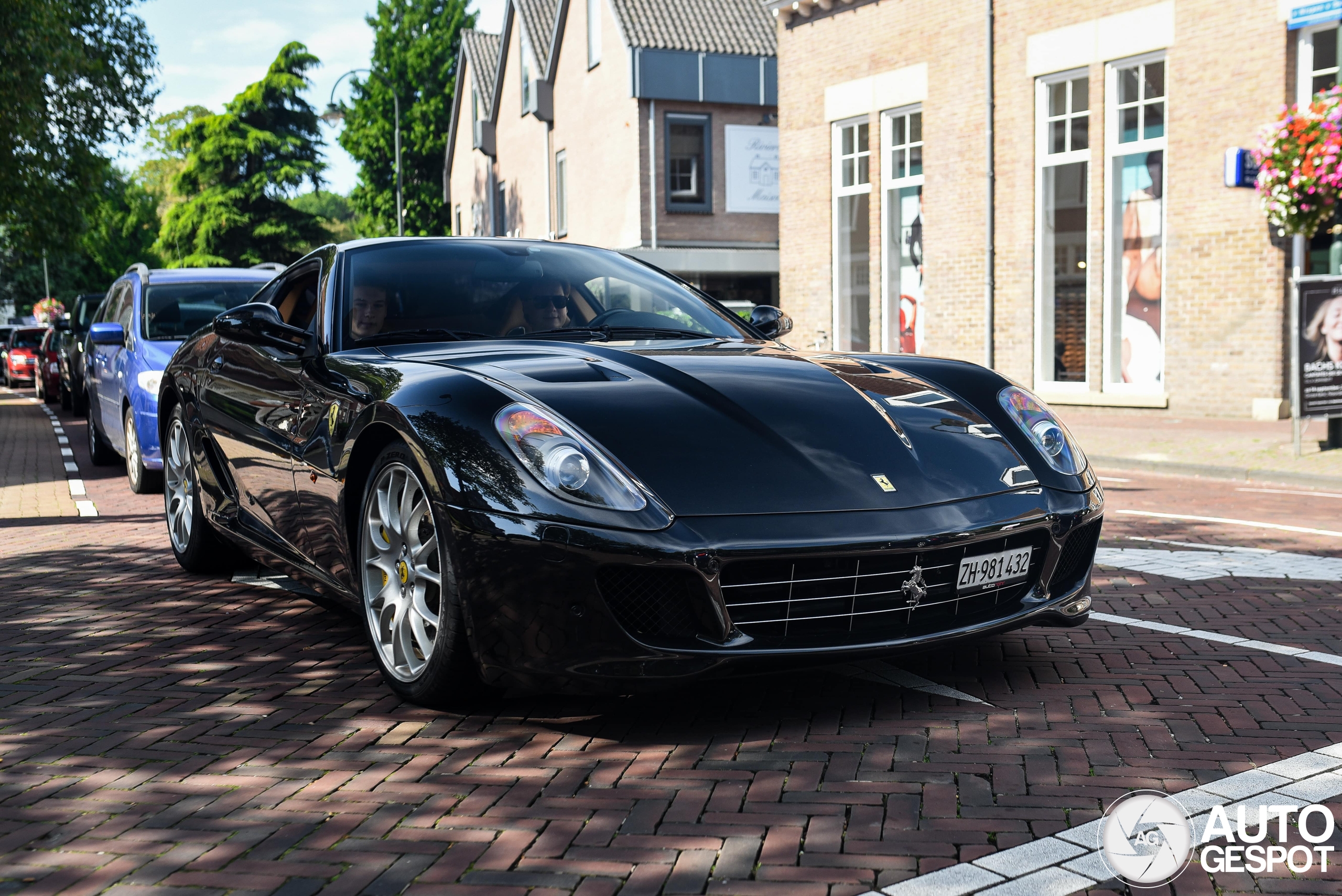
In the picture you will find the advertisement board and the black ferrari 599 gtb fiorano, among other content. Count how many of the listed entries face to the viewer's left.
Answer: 0

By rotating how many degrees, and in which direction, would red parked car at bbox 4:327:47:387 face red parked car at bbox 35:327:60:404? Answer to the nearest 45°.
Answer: approximately 45° to its right

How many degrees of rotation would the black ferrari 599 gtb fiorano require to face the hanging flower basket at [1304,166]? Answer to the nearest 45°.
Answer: approximately 90° to its left

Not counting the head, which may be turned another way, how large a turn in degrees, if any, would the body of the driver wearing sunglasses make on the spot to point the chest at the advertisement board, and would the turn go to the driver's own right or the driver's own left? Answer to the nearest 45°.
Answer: approximately 90° to the driver's own left

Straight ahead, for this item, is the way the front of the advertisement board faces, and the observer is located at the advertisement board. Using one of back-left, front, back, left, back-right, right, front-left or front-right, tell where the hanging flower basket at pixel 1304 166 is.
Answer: back

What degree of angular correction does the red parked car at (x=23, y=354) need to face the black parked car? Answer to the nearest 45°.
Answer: approximately 45° to its right

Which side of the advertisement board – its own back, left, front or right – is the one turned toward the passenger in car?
front

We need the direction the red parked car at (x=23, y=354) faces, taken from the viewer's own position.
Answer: facing the viewer and to the right of the viewer
